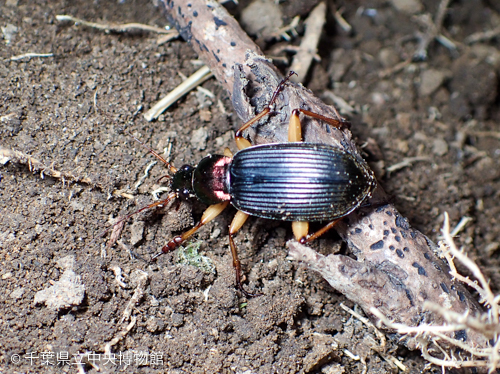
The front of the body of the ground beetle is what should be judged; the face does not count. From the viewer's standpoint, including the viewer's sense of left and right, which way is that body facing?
facing to the left of the viewer
